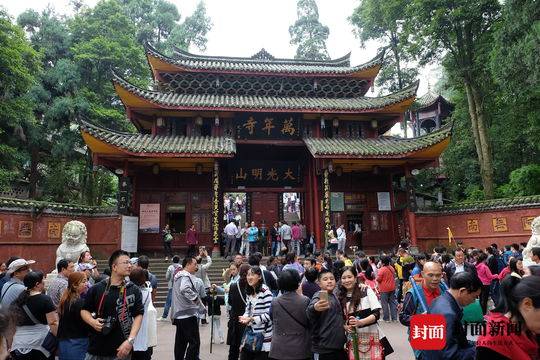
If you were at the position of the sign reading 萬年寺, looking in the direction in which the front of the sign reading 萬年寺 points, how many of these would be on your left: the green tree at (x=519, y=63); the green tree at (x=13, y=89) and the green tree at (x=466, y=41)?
2

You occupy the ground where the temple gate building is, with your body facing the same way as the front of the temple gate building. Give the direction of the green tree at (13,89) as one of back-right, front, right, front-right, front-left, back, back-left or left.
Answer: right

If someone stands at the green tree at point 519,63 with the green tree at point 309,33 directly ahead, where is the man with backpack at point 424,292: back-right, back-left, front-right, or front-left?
back-left

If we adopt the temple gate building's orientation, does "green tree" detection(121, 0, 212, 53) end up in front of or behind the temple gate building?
behind

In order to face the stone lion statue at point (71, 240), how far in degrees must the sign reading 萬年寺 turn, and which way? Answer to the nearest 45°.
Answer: approximately 45° to its right

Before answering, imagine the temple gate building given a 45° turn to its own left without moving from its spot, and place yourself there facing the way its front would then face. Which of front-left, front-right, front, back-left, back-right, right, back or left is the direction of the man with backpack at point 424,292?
front-right

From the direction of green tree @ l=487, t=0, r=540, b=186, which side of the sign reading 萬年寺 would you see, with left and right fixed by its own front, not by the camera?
left

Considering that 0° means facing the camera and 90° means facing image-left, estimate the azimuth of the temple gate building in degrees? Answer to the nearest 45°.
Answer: approximately 0°

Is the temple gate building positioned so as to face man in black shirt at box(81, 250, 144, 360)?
yes

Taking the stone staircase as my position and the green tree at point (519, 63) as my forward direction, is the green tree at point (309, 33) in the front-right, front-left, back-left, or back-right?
front-left

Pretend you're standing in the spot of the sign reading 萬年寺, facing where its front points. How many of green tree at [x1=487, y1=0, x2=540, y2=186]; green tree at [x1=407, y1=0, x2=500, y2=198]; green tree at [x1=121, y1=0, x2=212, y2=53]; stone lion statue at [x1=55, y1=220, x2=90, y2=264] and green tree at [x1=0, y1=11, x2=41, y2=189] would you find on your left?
2

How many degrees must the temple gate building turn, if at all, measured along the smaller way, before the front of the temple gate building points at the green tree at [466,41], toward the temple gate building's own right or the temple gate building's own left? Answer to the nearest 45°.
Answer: approximately 90° to the temple gate building's own left

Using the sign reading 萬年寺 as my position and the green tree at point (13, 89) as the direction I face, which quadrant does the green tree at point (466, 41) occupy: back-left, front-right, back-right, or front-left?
back-right

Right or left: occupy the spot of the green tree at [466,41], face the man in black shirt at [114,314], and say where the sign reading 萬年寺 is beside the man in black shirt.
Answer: right

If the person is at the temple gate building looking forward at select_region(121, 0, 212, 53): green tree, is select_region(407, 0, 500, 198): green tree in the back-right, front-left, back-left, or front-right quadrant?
back-right

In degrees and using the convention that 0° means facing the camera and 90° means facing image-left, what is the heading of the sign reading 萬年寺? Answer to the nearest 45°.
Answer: approximately 0°

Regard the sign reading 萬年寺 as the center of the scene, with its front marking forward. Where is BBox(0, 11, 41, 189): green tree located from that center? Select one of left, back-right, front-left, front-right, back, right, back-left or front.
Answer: right
